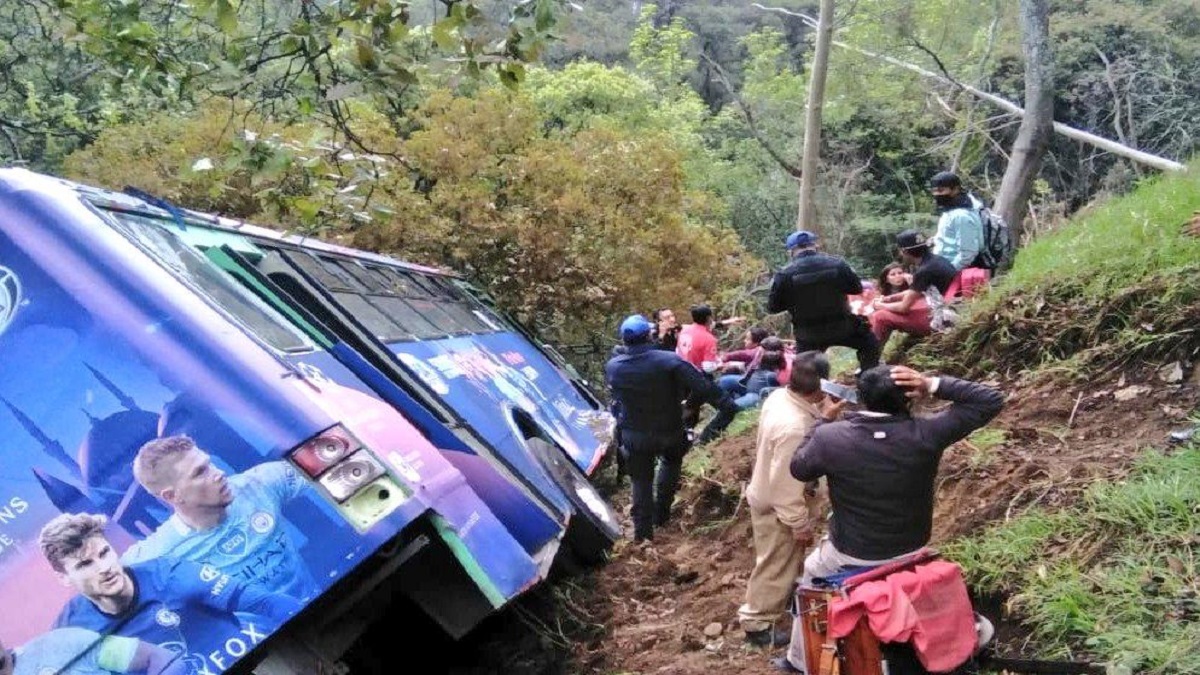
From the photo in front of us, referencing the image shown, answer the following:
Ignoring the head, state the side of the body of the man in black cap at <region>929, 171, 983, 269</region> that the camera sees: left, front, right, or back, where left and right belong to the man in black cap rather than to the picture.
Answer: left

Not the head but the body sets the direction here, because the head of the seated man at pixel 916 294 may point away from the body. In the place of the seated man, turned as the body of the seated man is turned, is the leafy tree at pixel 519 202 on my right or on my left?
on my right

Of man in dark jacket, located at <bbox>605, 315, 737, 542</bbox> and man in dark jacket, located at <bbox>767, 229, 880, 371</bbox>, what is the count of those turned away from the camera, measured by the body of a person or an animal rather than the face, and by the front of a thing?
2

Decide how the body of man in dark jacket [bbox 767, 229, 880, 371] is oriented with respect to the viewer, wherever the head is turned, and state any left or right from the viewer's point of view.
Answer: facing away from the viewer

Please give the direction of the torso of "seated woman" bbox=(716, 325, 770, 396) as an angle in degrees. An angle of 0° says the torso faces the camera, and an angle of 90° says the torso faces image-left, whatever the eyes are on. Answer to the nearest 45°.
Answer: approximately 90°

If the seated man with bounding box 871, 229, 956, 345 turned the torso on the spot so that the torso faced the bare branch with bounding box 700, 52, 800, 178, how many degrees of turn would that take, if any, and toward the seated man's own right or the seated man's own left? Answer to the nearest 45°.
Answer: approximately 90° to the seated man's own right

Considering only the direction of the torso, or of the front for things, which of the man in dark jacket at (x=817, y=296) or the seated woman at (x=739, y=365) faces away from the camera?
the man in dark jacket

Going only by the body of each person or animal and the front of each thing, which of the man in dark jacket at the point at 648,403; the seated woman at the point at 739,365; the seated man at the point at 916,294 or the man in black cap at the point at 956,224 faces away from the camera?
the man in dark jacket

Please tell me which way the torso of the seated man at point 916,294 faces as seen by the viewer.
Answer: to the viewer's left

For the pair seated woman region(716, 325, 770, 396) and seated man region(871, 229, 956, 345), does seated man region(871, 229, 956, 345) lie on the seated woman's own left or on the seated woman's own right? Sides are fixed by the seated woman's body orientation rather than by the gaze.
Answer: on the seated woman's own left

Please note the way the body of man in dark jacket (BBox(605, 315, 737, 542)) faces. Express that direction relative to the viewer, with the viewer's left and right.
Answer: facing away from the viewer

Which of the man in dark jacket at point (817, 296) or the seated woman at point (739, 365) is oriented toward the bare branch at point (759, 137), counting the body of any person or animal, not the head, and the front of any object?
the man in dark jacket

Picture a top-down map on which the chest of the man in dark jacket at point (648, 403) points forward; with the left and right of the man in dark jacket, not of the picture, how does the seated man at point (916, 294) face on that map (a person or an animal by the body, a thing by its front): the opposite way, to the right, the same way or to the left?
to the left

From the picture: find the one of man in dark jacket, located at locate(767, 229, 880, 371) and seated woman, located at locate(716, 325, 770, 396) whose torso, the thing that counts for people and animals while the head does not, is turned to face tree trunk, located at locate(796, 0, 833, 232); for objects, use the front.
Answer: the man in dark jacket

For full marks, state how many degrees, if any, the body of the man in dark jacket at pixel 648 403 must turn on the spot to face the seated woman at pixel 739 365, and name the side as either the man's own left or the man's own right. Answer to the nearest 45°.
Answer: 0° — they already face them
